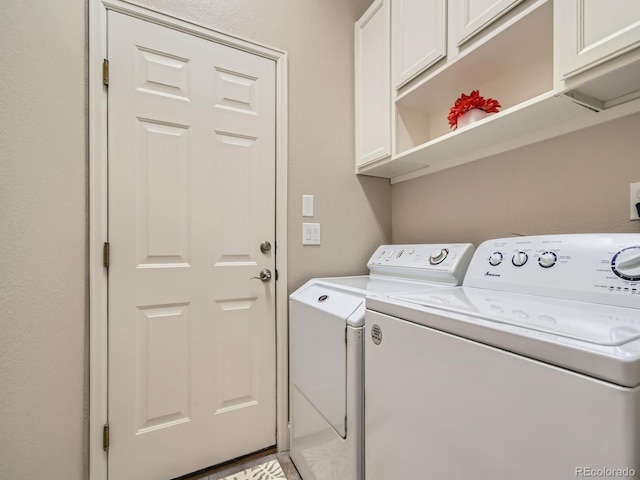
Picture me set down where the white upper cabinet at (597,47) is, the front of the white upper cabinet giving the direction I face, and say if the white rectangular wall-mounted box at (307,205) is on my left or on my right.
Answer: on my right

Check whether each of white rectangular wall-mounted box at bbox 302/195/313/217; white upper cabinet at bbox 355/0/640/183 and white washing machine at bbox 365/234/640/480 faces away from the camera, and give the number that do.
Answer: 0

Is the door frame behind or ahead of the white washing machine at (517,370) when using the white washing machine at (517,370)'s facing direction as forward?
ahead

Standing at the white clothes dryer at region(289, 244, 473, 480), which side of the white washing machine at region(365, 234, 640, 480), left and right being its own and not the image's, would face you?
right

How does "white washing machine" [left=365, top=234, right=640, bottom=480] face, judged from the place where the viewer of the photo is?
facing the viewer and to the left of the viewer

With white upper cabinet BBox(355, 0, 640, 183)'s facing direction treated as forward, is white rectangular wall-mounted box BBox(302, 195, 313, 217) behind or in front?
in front

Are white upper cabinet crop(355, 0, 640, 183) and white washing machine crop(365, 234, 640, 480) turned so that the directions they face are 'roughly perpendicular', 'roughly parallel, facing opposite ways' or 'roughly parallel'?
roughly parallel

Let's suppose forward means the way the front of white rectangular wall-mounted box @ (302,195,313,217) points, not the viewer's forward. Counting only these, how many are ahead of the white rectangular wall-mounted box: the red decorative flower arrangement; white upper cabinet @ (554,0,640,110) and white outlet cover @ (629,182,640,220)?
3

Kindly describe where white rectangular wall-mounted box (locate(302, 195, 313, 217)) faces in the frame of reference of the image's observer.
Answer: facing the viewer and to the right of the viewer

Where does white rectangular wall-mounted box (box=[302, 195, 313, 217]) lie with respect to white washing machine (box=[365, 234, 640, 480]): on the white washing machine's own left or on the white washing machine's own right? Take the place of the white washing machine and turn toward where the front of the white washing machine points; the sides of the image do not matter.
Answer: on the white washing machine's own right

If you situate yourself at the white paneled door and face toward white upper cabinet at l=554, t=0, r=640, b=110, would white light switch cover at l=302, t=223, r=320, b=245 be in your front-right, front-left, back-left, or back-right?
front-left
